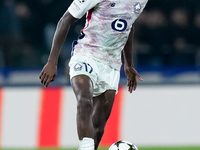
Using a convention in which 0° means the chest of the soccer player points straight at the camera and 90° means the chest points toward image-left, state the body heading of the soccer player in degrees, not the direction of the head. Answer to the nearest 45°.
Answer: approximately 315°
